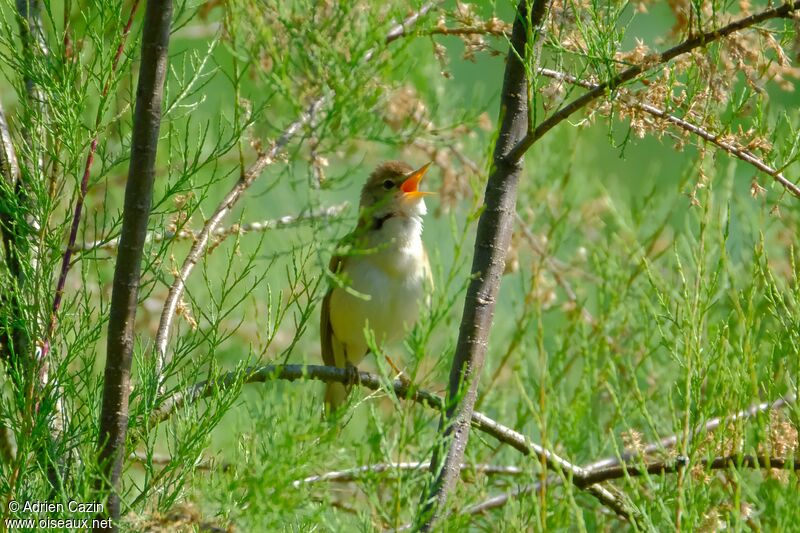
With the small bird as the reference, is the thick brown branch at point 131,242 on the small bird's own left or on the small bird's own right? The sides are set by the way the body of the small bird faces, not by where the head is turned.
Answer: on the small bird's own right

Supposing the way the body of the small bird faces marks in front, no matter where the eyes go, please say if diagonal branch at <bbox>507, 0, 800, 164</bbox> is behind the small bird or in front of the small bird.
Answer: in front

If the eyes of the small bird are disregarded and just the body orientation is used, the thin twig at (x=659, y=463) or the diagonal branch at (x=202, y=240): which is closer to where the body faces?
the thin twig

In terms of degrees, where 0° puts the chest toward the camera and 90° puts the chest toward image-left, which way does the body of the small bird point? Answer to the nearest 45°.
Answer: approximately 315°

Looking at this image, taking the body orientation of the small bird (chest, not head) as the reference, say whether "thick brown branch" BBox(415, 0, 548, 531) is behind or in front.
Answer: in front
